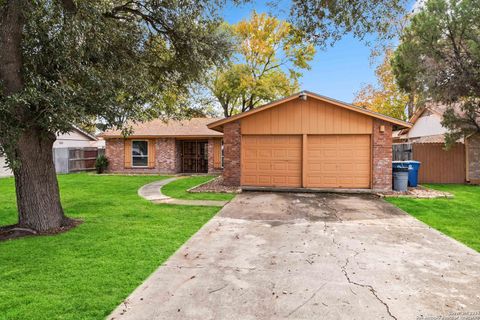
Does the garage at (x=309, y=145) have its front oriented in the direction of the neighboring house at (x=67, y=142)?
no

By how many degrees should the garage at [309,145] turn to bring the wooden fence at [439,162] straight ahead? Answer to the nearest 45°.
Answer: approximately 135° to its left

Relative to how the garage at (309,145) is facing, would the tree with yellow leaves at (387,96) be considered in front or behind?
behind

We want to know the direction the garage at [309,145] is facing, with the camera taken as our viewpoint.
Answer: facing the viewer

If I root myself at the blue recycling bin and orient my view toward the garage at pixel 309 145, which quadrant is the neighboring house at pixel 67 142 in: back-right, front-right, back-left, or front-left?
front-right

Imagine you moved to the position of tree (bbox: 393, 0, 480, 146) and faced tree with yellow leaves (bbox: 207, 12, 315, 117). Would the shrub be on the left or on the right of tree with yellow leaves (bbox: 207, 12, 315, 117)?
left

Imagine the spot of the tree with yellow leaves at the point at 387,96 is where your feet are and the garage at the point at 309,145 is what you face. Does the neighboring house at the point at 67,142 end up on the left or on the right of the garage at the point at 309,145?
right

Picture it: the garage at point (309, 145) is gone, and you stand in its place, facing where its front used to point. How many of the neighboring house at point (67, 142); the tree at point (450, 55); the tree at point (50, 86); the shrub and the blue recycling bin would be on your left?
2

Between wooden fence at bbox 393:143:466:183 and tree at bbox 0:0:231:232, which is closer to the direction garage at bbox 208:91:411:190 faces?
the tree

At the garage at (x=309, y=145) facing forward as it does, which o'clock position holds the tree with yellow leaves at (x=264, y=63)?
The tree with yellow leaves is roughly at 6 o'clock from the garage.

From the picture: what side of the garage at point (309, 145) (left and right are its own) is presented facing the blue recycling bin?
left

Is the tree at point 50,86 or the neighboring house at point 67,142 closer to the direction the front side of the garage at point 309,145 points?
the tree

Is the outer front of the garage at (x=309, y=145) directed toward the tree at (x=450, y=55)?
no

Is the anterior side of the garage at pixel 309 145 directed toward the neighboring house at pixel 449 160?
no
